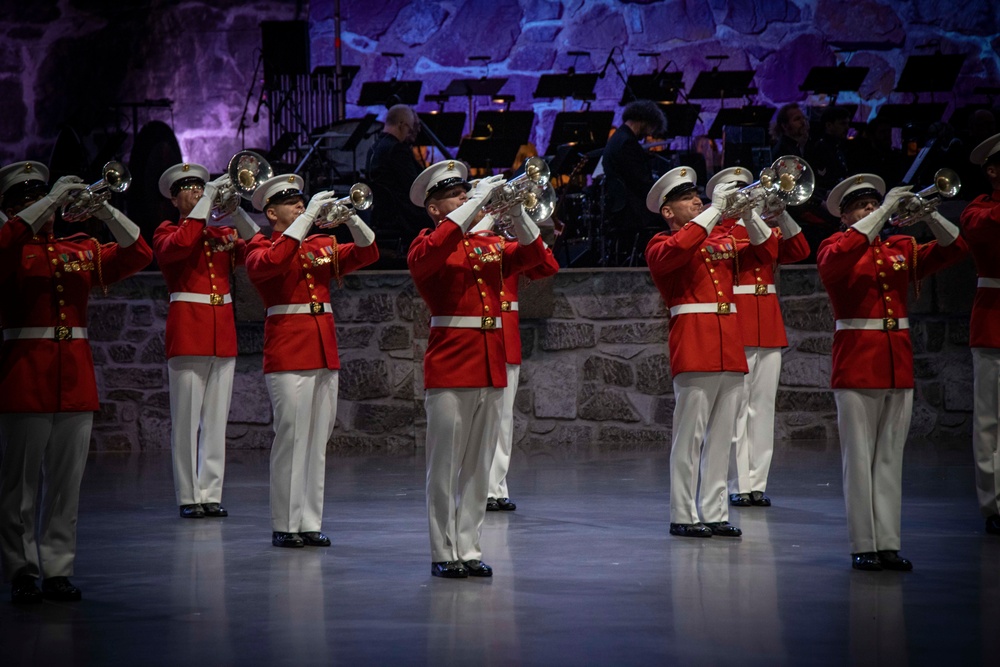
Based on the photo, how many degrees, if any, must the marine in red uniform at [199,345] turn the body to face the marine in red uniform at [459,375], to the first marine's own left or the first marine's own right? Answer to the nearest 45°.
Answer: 0° — they already face them

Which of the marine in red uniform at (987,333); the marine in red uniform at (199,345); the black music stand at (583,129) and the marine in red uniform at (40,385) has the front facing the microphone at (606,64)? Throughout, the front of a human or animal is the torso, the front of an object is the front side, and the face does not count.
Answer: the black music stand

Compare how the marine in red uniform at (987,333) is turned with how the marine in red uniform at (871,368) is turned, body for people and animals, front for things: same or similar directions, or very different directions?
same or similar directions

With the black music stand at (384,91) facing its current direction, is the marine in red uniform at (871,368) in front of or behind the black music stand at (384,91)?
behind

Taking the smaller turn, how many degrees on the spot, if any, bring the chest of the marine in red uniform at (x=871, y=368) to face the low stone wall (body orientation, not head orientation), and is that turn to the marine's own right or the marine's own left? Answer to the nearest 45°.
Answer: approximately 180°

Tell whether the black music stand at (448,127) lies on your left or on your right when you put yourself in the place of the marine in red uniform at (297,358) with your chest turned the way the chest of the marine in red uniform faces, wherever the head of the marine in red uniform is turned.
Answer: on your left

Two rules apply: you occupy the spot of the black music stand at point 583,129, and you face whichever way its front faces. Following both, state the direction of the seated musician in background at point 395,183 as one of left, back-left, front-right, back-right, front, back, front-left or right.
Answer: back-left

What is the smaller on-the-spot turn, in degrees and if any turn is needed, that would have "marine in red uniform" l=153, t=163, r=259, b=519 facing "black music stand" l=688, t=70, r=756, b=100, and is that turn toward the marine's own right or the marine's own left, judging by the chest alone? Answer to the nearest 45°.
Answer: approximately 90° to the marine's own left

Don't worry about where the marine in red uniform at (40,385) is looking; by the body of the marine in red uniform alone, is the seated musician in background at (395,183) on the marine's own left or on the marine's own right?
on the marine's own left

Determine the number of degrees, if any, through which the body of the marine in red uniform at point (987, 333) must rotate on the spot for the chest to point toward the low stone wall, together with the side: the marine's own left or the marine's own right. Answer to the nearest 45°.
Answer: approximately 180°

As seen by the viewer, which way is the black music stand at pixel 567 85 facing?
away from the camera

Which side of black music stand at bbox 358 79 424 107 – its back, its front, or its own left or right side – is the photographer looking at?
back

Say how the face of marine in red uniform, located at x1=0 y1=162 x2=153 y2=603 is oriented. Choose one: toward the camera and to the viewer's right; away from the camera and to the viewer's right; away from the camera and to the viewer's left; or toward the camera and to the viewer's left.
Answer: toward the camera and to the viewer's right

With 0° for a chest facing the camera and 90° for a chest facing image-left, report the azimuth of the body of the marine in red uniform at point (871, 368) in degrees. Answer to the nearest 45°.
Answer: approximately 315°

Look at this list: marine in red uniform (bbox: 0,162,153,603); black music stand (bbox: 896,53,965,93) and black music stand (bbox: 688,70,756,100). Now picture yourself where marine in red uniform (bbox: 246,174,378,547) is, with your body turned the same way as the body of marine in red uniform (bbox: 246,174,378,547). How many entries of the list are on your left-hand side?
2

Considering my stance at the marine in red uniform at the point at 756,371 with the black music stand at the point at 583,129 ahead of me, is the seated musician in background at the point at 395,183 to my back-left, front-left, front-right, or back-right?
front-left

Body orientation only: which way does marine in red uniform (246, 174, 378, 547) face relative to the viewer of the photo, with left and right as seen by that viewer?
facing the viewer and to the right of the viewer
